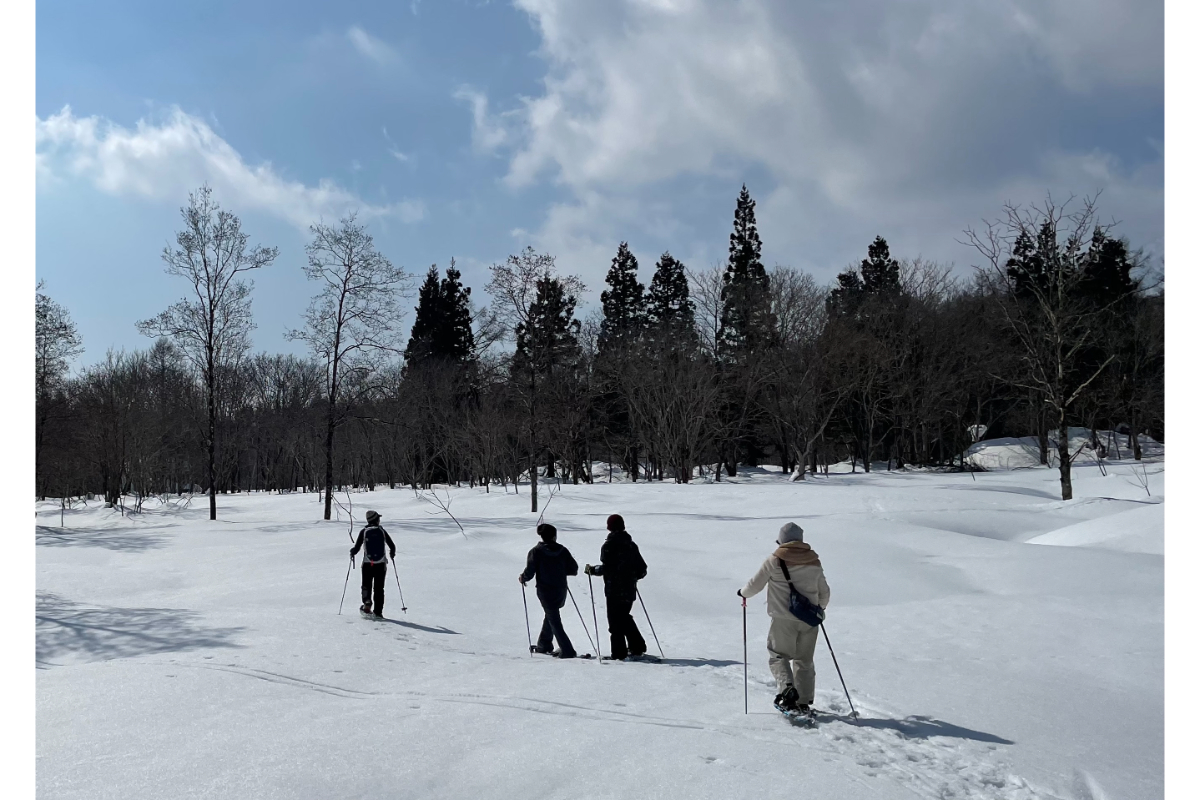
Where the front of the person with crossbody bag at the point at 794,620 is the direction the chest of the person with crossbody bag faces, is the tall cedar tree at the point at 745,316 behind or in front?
in front

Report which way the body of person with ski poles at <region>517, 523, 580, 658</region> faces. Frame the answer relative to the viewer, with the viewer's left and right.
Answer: facing away from the viewer and to the left of the viewer

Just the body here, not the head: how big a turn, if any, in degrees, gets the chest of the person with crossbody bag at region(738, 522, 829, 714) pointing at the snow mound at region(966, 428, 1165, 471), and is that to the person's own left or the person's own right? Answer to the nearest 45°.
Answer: approximately 45° to the person's own right

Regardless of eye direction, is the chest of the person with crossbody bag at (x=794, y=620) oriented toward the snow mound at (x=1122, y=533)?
no

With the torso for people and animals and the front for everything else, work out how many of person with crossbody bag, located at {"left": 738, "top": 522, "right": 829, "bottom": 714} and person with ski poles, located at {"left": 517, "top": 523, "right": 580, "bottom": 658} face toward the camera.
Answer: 0

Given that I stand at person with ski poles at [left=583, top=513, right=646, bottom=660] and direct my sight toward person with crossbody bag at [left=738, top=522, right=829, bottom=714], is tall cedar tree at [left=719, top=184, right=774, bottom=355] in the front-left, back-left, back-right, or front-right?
back-left

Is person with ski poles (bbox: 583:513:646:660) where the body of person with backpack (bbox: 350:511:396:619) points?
no

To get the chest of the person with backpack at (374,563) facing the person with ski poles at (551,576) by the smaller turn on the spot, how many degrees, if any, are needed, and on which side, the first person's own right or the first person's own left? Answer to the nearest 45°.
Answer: approximately 135° to the first person's own right

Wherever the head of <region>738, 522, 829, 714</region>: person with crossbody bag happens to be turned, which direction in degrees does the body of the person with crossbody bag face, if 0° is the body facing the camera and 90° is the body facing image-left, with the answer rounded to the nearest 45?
approximately 135°

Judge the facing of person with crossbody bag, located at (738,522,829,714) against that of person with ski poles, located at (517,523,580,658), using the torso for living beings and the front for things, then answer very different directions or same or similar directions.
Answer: same or similar directions

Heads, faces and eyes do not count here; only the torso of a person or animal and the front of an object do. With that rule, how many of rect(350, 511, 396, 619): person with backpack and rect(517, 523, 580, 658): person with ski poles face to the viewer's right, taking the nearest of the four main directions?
0

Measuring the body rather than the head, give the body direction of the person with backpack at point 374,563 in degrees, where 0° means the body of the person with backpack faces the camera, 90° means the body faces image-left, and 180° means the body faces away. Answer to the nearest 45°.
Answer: approximately 180°

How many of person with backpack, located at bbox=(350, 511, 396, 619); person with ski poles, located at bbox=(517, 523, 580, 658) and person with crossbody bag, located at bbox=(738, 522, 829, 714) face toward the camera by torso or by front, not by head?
0

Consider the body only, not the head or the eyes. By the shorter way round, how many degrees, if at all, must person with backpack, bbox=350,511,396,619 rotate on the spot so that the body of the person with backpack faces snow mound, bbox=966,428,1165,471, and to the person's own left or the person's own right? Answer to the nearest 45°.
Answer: approximately 45° to the person's own right

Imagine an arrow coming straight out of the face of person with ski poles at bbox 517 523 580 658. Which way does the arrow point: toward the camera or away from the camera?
away from the camera
